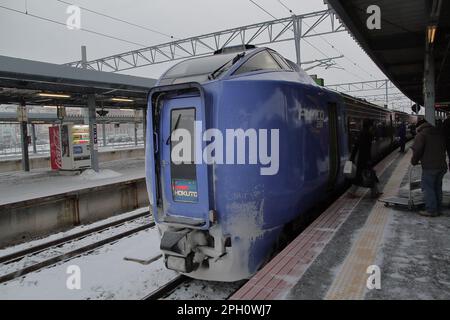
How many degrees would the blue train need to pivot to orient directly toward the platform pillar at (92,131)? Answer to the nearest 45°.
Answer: approximately 90° to its right

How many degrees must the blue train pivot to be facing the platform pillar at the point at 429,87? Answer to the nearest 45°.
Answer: approximately 180°

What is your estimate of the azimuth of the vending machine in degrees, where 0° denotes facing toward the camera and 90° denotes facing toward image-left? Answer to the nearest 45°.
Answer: approximately 315°

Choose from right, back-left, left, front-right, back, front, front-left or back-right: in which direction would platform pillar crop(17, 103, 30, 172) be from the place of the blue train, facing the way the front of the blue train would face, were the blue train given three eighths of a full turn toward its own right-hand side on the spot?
front-left

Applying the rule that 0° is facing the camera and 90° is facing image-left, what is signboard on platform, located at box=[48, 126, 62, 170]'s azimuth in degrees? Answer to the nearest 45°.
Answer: approximately 45°

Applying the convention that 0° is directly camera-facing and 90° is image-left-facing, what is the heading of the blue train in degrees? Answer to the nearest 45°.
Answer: approximately 45°

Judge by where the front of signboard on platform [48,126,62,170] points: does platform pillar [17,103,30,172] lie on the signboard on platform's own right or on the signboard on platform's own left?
on the signboard on platform's own right

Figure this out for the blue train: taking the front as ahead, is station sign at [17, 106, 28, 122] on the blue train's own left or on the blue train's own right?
on the blue train's own right

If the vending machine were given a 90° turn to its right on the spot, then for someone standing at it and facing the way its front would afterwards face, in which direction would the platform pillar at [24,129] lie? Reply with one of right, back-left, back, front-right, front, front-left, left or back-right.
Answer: right
